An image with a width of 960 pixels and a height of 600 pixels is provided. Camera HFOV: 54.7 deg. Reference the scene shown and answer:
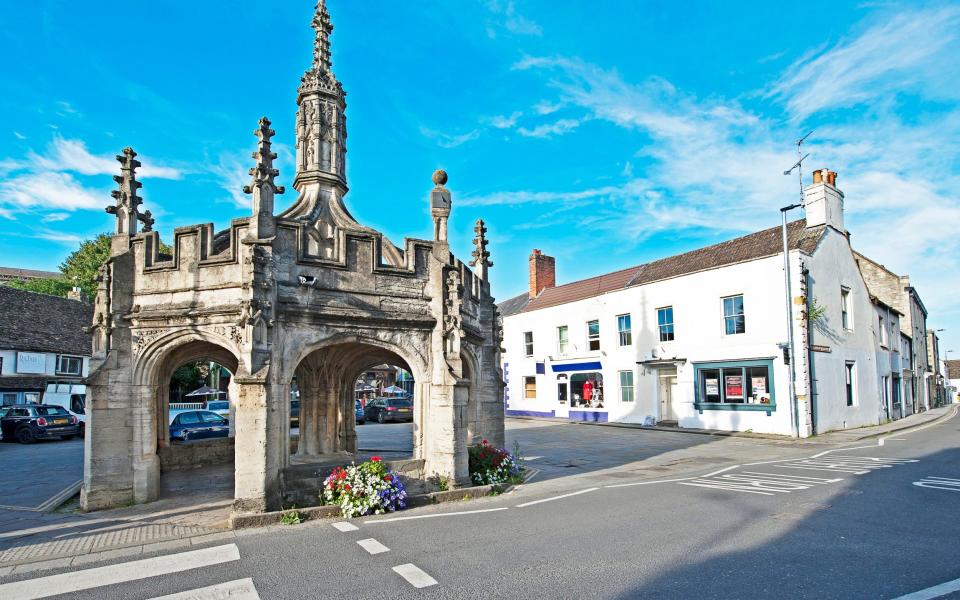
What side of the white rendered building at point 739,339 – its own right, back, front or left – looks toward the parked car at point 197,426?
front

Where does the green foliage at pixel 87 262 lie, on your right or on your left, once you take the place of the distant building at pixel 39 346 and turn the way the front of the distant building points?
on your left

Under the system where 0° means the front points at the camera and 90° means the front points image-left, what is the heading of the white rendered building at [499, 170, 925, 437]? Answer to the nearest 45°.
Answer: approximately 45°
